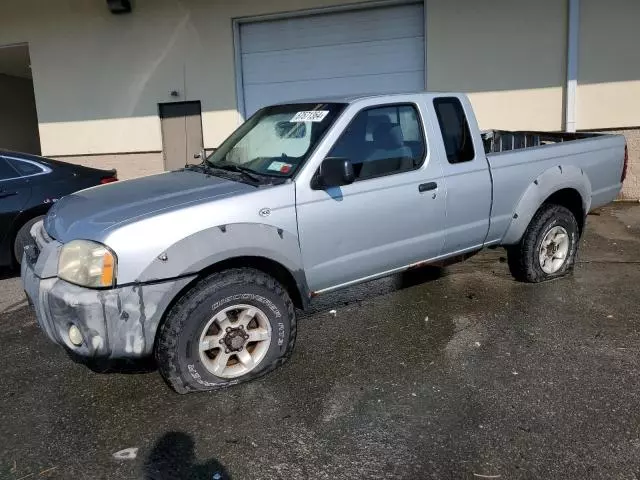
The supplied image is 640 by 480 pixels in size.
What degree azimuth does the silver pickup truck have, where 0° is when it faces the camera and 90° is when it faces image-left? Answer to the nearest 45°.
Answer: approximately 45°

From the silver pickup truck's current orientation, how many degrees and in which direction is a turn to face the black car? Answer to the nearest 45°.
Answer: approximately 90° to its right

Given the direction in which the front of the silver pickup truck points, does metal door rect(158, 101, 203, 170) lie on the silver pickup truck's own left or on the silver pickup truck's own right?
on the silver pickup truck's own right

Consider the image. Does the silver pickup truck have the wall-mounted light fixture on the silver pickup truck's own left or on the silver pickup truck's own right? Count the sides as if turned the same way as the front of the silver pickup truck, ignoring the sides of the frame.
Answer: on the silver pickup truck's own right

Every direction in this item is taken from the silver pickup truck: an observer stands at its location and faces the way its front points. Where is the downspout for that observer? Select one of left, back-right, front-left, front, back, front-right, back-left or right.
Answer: back
